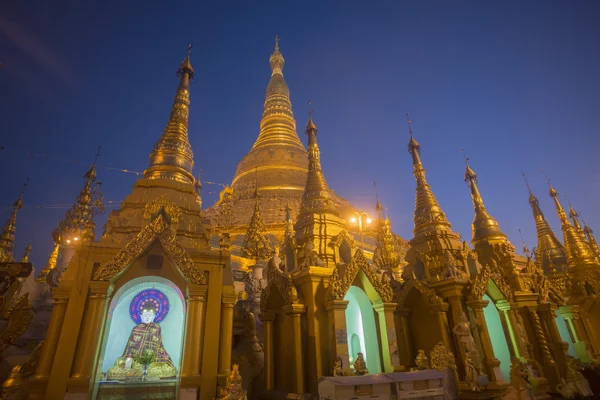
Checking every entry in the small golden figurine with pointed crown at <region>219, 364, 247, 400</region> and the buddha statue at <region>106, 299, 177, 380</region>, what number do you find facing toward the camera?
2

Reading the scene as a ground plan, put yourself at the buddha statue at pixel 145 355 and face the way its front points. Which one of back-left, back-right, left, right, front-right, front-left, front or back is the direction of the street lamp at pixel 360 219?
back-left

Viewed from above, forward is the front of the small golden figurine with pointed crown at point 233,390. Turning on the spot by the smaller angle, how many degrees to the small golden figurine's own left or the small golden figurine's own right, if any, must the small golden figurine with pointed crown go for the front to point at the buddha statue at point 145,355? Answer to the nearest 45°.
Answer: approximately 135° to the small golden figurine's own right

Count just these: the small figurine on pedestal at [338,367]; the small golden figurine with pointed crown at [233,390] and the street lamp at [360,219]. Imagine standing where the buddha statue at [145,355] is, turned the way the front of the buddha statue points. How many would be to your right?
0

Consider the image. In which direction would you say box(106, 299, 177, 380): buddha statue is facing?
toward the camera

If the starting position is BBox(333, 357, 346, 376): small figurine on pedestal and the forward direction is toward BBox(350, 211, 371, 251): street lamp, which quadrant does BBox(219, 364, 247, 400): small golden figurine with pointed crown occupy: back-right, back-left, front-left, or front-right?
back-left

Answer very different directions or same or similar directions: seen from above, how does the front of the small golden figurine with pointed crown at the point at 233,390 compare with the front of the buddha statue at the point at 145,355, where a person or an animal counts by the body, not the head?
same or similar directions

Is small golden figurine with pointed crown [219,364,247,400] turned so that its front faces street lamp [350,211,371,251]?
no

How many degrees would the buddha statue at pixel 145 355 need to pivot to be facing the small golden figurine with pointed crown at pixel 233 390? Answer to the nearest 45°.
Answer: approximately 45° to its left

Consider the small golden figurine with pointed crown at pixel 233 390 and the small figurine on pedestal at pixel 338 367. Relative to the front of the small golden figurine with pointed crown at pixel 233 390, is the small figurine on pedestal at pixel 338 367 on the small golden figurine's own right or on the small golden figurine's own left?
on the small golden figurine's own left

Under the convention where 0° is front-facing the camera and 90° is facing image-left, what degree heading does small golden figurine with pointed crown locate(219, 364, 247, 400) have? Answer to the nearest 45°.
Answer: approximately 0°

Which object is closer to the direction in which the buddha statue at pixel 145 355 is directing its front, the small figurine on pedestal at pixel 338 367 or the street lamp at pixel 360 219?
the small figurine on pedestal

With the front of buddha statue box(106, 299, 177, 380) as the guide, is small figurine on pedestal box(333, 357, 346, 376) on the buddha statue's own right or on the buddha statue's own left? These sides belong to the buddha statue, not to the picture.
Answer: on the buddha statue's own left
